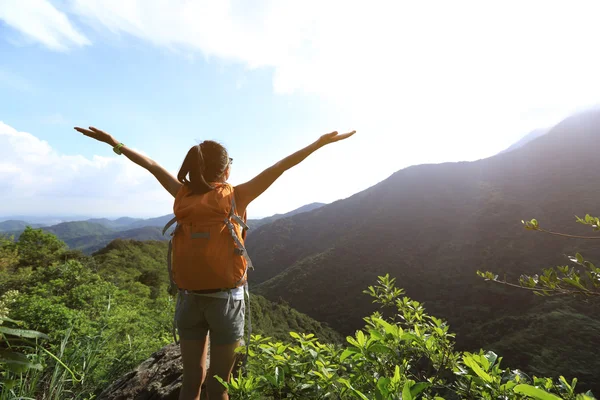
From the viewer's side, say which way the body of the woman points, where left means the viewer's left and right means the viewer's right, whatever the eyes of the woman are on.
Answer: facing away from the viewer

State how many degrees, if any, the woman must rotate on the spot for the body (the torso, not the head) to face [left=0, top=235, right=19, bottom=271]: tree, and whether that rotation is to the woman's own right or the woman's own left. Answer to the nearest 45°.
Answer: approximately 45° to the woman's own left

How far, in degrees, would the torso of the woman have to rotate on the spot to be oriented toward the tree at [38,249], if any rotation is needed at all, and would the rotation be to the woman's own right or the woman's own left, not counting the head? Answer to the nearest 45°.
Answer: approximately 45° to the woman's own left
